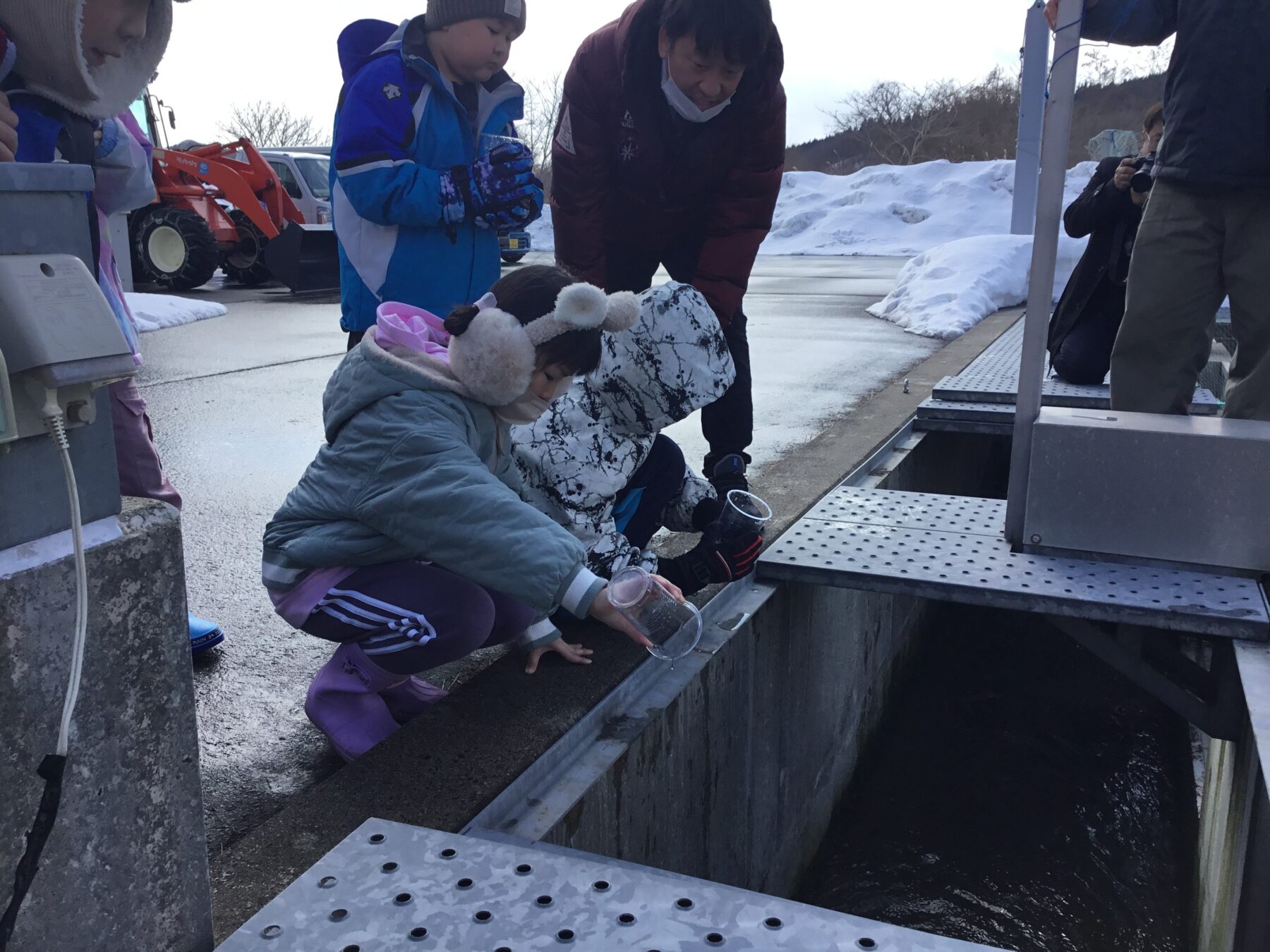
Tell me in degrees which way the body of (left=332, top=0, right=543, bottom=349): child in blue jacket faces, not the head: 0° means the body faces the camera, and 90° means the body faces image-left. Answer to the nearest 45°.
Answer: approximately 315°

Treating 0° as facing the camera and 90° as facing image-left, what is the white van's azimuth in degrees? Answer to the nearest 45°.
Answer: approximately 315°

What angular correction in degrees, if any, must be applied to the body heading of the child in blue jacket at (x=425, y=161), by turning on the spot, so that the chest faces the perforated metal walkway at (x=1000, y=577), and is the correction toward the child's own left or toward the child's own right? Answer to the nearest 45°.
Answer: approximately 45° to the child's own left

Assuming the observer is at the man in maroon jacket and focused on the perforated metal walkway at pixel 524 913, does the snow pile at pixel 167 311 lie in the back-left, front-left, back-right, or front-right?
back-right

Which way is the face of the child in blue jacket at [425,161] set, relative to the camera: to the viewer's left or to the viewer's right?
to the viewer's right

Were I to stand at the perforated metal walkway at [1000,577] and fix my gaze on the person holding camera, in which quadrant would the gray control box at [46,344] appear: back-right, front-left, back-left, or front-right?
back-left

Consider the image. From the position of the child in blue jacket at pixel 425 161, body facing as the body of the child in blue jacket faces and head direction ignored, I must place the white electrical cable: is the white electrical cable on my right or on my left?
on my right
